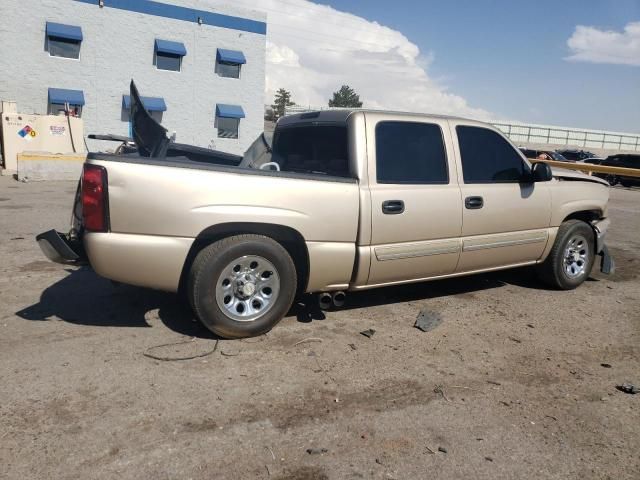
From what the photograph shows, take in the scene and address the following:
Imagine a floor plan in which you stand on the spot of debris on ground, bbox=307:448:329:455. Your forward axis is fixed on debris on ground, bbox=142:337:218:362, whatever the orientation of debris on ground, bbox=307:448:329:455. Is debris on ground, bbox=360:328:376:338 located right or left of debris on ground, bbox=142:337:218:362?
right

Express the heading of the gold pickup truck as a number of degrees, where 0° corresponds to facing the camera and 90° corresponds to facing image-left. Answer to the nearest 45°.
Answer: approximately 225°

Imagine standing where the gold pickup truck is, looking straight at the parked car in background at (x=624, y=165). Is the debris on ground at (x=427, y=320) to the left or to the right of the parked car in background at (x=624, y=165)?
right

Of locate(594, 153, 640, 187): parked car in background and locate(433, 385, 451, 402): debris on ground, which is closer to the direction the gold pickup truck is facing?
the parked car in background
